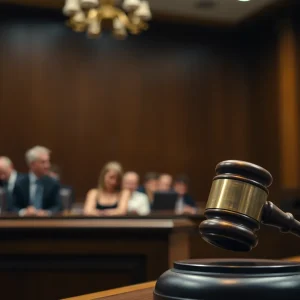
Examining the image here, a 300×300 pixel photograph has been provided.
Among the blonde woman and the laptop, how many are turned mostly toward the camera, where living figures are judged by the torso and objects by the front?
1

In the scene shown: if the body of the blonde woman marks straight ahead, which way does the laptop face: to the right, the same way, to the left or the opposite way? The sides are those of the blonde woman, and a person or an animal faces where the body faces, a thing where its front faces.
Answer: the opposite way

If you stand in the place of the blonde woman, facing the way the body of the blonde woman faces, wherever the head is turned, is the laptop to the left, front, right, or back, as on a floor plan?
left

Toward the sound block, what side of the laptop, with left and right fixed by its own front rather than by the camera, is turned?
back

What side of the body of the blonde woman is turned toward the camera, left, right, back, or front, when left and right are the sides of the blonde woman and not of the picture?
front

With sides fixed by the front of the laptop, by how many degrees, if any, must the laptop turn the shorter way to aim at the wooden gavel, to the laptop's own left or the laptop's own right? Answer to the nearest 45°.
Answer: approximately 180°

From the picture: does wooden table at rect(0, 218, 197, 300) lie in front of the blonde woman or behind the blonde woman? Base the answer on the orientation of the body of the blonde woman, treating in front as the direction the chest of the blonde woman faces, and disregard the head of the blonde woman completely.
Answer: in front

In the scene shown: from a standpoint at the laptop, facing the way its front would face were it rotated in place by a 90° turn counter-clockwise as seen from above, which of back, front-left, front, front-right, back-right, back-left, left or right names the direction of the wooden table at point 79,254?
left

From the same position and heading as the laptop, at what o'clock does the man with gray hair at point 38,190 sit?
The man with gray hair is roughly at 8 o'clock from the laptop.

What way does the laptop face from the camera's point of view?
away from the camera

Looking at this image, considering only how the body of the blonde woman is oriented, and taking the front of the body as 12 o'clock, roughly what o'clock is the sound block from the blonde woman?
The sound block is roughly at 12 o'clock from the blonde woman.
